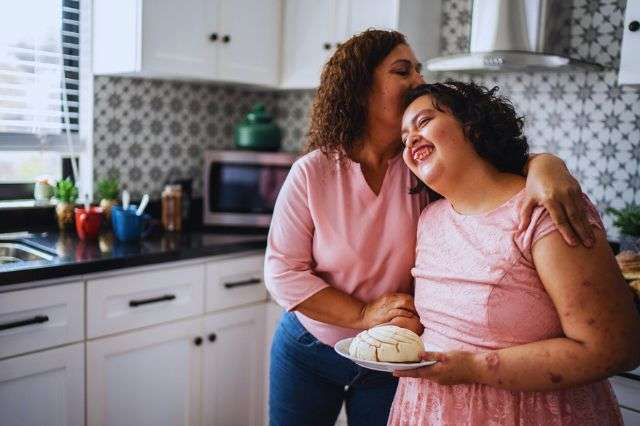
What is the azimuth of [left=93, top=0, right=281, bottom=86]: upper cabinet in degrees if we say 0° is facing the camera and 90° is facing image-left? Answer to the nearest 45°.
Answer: approximately 315°

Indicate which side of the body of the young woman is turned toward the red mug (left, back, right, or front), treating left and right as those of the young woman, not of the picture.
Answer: right

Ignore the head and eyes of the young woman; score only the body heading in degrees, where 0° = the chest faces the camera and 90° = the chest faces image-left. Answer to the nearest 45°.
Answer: approximately 45°

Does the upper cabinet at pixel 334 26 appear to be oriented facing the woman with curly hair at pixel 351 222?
yes

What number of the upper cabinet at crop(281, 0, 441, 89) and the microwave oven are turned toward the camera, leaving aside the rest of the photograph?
2

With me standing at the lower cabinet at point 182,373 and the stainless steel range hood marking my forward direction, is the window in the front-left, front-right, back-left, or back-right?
back-left

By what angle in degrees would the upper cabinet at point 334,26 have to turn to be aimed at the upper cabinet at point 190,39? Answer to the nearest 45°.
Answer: approximately 90° to its right

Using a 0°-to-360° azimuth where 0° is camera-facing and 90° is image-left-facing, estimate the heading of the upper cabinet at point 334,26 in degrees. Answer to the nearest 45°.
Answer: approximately 0°

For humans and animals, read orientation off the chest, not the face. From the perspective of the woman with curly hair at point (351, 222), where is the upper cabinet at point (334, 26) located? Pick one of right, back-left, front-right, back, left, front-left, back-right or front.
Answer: back-left

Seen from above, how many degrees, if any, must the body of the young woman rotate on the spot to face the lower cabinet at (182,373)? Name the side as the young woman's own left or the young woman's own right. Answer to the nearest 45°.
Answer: approximately 90° to the young woman's own right

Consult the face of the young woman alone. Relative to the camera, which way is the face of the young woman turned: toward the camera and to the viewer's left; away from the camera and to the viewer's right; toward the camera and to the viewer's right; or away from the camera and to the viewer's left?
toward the camera and to the viewer's left
